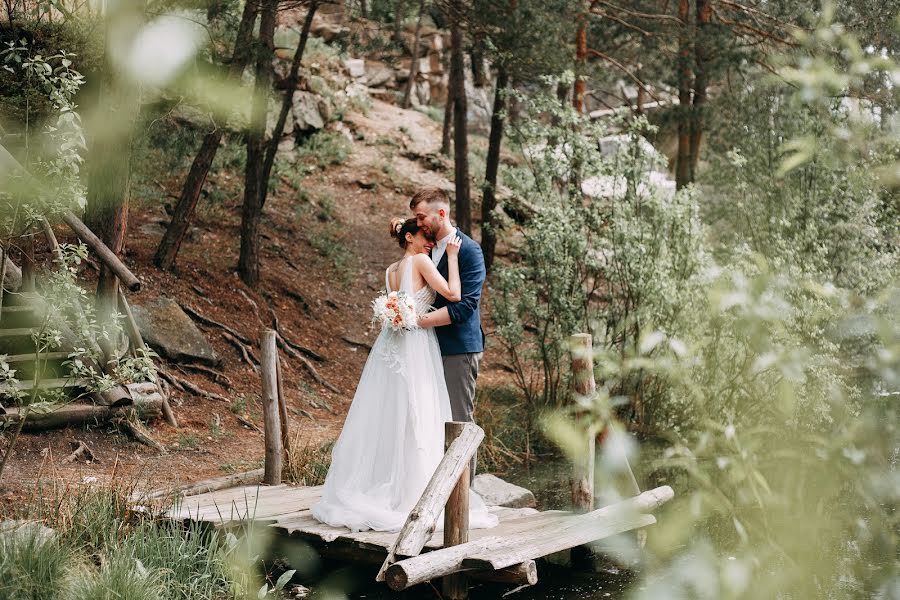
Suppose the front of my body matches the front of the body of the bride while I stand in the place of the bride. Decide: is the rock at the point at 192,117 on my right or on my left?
on my left

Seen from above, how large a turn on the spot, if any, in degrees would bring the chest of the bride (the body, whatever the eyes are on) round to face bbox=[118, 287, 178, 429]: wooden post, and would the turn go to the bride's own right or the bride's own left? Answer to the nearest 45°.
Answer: approximately 90° to the bride's own left

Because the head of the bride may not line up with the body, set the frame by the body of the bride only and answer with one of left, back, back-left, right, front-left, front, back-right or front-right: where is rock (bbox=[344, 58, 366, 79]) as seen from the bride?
front-left

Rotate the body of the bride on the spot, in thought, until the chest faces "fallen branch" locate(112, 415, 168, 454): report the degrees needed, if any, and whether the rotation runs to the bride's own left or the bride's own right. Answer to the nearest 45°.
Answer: approximately 90° to the bride's own left

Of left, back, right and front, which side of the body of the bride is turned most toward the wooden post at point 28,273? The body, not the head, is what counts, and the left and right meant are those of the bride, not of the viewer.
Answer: left

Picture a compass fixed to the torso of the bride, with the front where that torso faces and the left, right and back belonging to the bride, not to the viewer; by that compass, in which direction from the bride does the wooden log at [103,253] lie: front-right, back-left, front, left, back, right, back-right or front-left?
left

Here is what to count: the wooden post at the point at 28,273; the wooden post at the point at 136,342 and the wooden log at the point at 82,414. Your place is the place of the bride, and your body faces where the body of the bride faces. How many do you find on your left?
3

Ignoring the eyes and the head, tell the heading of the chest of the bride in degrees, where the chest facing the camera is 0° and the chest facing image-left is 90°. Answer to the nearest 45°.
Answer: approximately 225°

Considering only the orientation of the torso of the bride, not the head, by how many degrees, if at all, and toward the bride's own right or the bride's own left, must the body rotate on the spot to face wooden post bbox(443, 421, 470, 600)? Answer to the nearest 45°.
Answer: approximately 90° to the bride's own right

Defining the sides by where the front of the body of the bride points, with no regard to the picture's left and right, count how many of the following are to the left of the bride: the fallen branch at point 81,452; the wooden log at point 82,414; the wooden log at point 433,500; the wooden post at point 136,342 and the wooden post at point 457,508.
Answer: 3

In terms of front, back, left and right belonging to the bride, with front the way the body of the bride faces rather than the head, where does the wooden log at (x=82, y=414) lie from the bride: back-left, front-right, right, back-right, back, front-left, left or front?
left

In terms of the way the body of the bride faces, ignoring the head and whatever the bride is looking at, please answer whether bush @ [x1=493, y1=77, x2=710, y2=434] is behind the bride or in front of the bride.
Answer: in front

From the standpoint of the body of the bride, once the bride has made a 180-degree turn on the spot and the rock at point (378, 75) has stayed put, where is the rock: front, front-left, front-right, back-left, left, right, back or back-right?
back-right

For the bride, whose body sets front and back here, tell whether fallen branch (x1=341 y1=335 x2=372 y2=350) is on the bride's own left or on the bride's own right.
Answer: on the bride's own left

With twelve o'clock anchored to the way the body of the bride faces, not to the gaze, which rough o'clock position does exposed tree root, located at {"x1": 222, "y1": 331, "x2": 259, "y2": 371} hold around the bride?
The exposed tree root is roughly at 10 o'clock from the bride.

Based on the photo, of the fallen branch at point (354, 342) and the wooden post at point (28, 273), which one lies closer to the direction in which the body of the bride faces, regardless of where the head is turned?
the fallen branch
